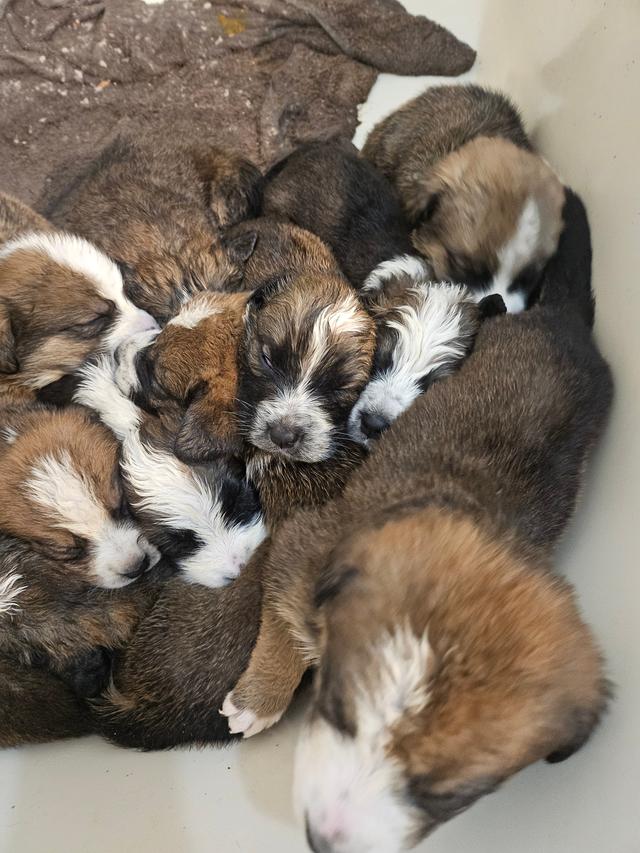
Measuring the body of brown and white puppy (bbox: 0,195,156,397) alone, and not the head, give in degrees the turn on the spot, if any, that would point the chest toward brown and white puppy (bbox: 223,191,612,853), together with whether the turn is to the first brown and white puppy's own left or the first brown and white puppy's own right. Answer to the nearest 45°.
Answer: approximately 45° to the first brown and white puppy's own right

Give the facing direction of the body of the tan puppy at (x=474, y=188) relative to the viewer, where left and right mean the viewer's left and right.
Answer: facing the viewer and to the right of the viewer

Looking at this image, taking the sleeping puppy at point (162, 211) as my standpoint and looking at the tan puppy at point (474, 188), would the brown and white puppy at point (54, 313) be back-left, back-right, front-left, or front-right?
back-right

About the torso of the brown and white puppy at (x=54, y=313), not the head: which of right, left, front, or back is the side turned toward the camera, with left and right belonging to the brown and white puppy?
right

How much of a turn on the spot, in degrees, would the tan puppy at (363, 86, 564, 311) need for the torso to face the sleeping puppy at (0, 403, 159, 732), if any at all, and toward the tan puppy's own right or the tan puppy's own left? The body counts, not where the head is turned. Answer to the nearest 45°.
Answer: approximately 45° to the tan puppy's own right

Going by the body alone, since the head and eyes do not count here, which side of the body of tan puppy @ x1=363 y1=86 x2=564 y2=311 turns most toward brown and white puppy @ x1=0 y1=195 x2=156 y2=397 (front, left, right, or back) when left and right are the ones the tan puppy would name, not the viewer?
right

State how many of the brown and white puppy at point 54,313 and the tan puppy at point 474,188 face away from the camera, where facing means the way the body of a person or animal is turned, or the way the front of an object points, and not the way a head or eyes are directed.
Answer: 0

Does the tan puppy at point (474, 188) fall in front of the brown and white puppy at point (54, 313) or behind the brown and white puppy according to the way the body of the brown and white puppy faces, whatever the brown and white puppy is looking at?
in front
